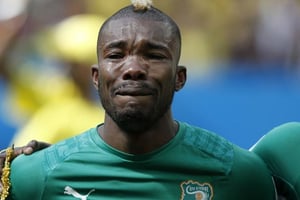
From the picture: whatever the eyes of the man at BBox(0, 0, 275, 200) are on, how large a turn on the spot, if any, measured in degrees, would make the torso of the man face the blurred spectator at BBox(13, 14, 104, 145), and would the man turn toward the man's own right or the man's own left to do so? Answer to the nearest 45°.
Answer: approximately 180°

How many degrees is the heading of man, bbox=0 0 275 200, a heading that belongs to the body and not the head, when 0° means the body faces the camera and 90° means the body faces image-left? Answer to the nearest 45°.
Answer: approximately 0°
